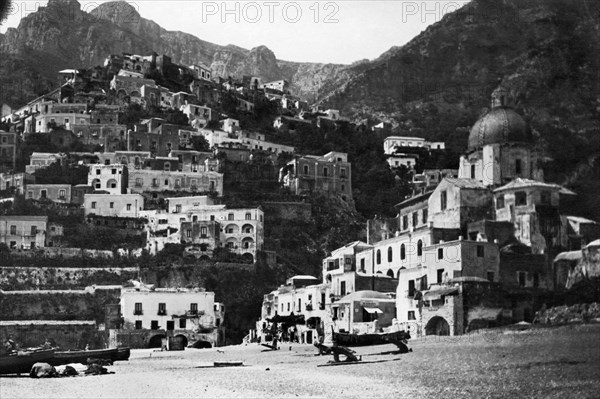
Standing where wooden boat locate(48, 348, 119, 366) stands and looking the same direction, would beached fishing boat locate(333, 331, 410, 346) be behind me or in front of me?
in front

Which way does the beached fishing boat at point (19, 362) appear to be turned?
to the viewer's right

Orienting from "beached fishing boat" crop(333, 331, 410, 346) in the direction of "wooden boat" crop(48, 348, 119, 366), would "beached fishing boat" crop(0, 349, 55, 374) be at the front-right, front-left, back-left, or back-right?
front-left

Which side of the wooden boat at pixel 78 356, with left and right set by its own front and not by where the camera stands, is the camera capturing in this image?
right

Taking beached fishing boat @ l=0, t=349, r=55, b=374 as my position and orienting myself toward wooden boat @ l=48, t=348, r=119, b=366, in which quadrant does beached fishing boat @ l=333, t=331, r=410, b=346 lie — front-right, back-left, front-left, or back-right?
front-right

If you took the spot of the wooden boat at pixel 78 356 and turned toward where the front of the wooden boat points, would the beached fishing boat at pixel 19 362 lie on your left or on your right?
on your right

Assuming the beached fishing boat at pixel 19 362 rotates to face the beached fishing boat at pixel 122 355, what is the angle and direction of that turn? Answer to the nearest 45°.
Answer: approximately 45° to its left
